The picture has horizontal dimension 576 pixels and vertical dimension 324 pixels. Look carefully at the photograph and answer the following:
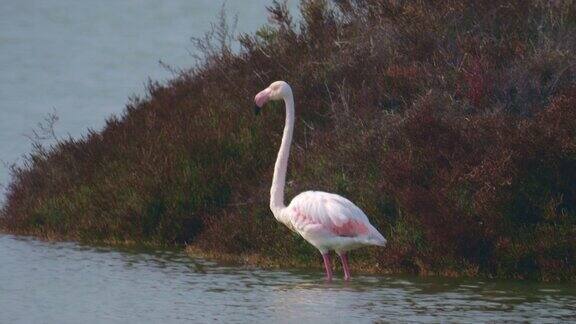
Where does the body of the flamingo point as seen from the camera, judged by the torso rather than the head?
to the viewer's left
